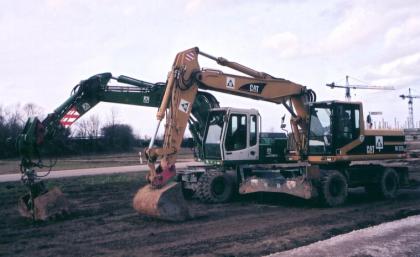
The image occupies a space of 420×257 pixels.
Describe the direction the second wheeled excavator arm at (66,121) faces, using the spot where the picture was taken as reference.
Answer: facing to the left of the viewer

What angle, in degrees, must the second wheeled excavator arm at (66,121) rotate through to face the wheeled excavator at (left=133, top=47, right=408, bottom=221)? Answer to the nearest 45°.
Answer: approximately 180°
